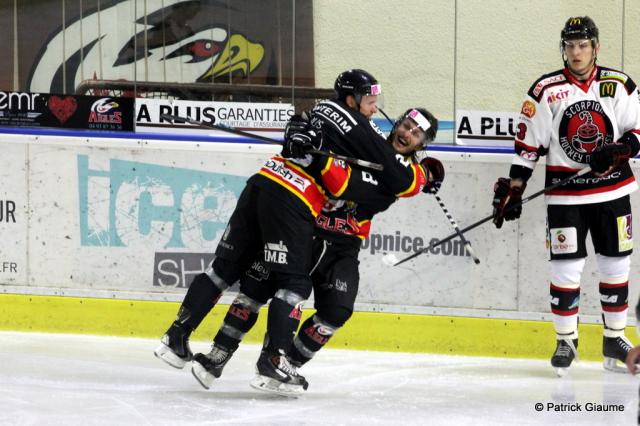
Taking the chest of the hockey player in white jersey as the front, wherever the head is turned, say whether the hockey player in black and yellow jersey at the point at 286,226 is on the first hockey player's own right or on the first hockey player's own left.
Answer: on the first hockey player's own right

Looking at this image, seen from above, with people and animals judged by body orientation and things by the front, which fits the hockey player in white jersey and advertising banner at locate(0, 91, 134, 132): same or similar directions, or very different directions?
same or similar directions

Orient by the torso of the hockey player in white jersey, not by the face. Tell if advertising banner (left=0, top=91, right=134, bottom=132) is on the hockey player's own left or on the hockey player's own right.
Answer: on the hockey player's own right

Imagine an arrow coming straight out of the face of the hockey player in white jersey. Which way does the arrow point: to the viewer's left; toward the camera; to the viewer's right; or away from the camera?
toward the camera

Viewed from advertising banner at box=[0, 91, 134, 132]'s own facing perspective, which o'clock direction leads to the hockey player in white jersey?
The hockey player in white jersey is roughly at 10 o'clock from the advertising banner.

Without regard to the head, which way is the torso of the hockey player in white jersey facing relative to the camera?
toward the camera

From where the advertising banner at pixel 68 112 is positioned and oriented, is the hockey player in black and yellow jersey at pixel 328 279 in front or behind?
in front

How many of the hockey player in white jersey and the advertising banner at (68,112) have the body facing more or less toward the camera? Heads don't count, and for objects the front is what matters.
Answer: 2

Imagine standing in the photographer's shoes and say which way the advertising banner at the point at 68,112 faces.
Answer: facing the viewer

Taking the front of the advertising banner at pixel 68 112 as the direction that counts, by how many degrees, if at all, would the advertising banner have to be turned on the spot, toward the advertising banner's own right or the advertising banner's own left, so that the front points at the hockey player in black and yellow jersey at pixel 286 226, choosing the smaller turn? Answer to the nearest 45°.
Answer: approximately 45° to the advertising banner's own left
